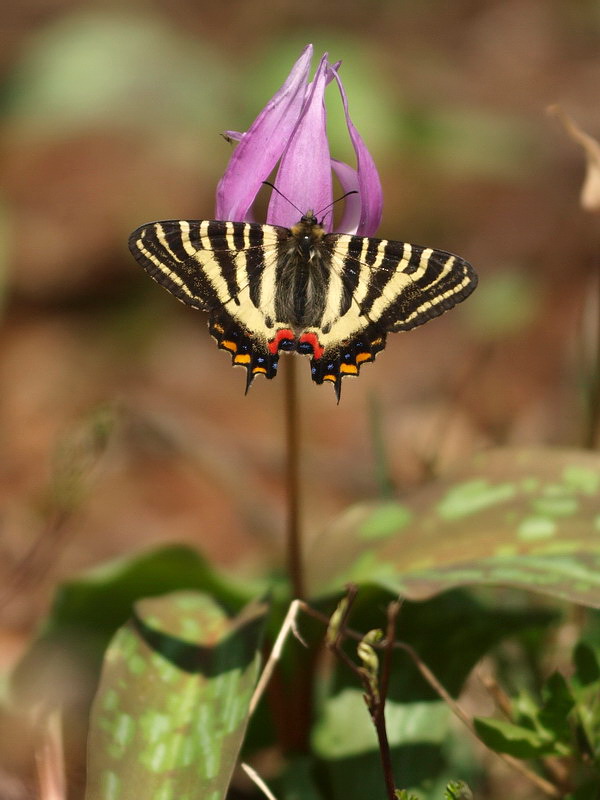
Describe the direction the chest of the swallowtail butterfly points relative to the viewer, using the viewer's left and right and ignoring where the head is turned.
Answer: facing away from the viewer
